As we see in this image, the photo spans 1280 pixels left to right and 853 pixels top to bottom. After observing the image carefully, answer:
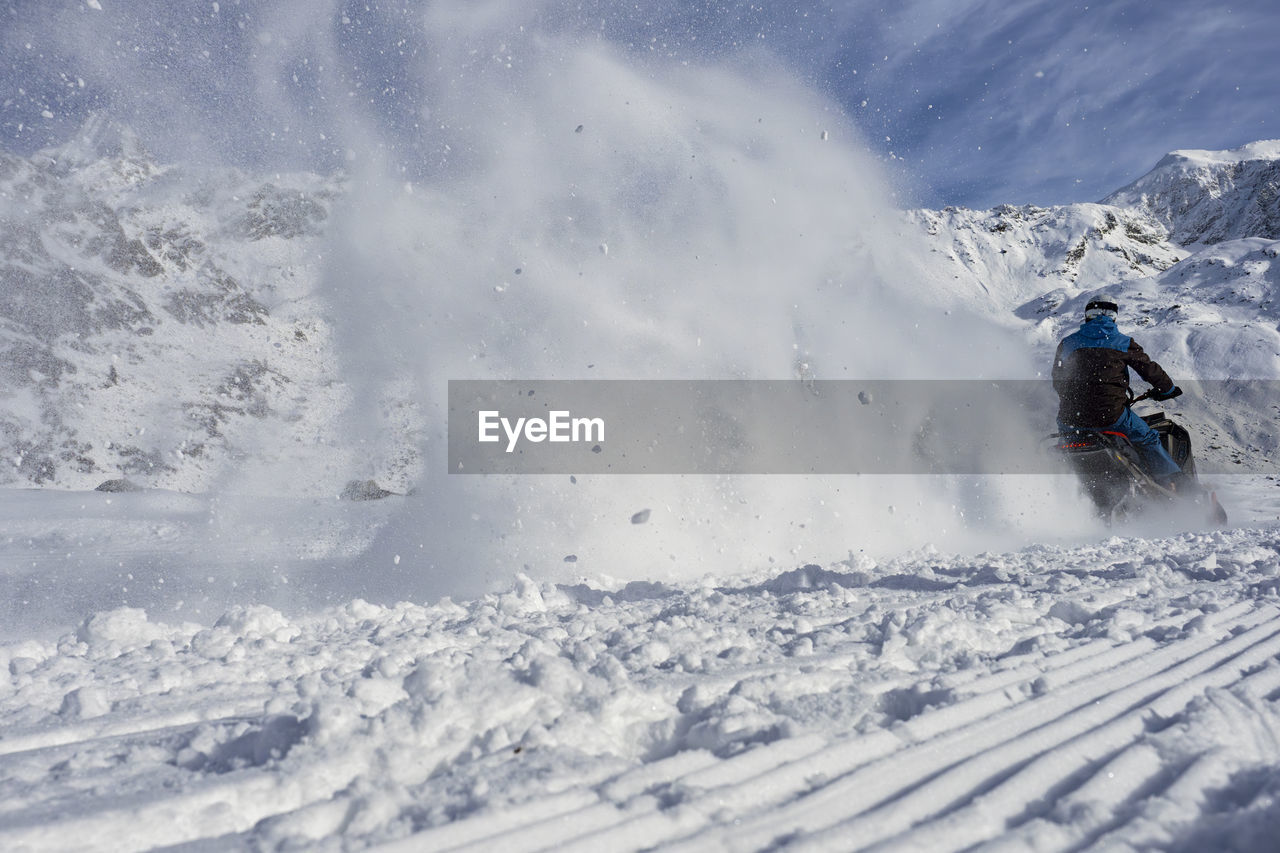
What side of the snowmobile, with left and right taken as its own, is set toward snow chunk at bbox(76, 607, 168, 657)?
back

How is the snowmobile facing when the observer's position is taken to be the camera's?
facing away from the viewer and to the right of the viewer

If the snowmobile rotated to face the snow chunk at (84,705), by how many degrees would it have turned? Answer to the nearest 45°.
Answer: approximately 135° to its right
